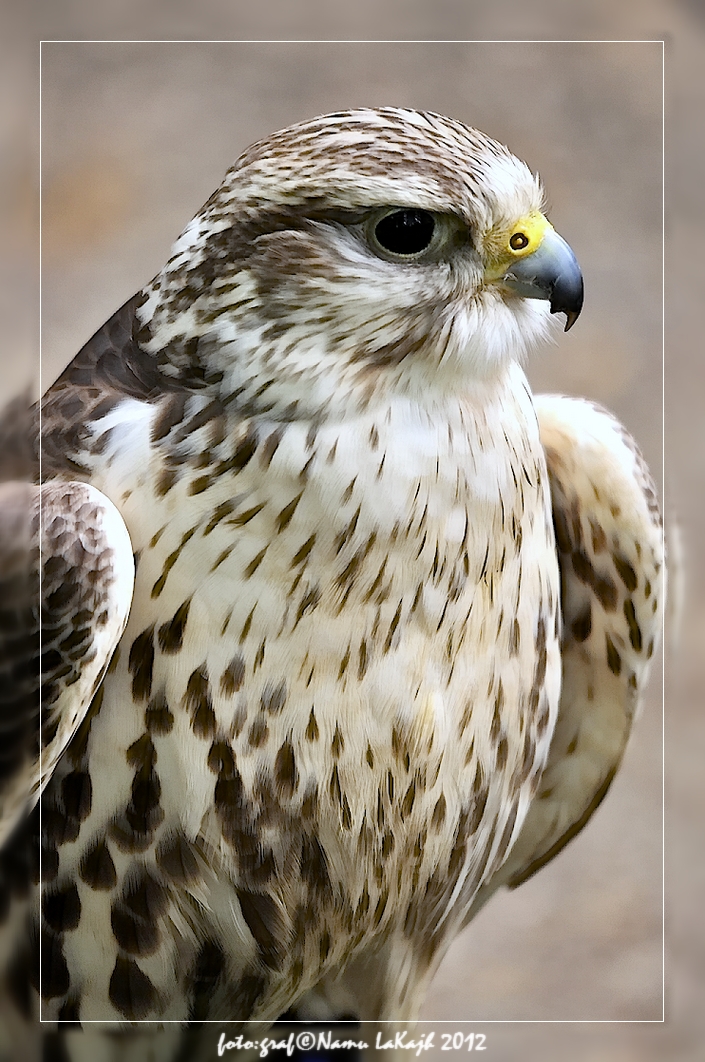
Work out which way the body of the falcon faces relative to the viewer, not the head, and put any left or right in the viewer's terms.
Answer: facing the viewer and to the right of the viewer
